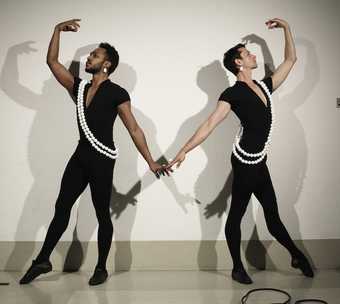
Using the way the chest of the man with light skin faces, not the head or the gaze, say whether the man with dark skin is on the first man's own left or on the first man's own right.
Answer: on the first man's own right

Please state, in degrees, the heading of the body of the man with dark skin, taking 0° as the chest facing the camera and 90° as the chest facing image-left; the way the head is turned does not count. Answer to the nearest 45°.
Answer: approximately 45°

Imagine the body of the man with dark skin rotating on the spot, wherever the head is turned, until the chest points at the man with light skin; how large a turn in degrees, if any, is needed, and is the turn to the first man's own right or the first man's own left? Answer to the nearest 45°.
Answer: approximately 135° to the first man's own left

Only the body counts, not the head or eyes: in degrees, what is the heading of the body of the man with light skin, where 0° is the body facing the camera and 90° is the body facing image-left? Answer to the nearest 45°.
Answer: approximately 315°
